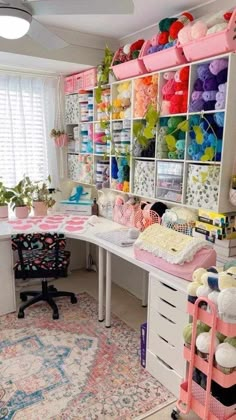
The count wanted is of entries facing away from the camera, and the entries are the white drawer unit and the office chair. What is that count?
1

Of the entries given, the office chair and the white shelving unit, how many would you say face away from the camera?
1

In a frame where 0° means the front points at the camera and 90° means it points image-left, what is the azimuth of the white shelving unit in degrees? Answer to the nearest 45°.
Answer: approximately 45°

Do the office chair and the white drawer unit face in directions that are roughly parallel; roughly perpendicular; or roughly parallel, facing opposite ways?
roughly perpendicular

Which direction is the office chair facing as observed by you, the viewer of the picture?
facing away from the viewer

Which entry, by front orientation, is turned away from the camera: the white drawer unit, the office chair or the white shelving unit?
the office chair

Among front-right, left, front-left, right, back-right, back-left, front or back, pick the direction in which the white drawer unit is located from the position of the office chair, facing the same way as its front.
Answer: back-right

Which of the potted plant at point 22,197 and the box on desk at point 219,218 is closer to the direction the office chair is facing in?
the potted plant

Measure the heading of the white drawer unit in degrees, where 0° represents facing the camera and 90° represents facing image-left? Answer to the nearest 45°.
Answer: approximately 45°

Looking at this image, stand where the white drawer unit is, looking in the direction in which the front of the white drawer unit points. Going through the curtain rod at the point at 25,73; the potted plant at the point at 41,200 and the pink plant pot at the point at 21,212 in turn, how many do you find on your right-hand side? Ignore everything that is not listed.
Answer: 3

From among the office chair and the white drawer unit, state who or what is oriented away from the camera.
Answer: the office chair
